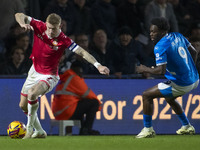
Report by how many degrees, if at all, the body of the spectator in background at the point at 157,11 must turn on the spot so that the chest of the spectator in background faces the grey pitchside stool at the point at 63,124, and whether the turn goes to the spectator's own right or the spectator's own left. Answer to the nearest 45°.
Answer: approximately 45° to the spectator's own right

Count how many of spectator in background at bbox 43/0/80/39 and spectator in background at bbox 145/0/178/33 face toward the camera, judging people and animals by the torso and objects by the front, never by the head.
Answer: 2

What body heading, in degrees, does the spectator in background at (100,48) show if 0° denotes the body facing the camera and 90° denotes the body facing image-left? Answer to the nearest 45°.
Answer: approximately 0°

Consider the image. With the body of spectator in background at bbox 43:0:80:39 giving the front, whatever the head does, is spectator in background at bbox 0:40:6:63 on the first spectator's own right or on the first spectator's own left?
on the first spectator's own right

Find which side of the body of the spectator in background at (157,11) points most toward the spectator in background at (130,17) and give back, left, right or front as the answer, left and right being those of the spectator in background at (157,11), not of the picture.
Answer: right

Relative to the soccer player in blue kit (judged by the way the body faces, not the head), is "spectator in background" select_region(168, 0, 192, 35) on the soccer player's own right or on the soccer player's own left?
on the soccer player's own right

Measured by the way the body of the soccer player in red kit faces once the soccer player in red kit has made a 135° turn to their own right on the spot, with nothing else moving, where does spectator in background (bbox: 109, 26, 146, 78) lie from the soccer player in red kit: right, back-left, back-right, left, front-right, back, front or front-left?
right
